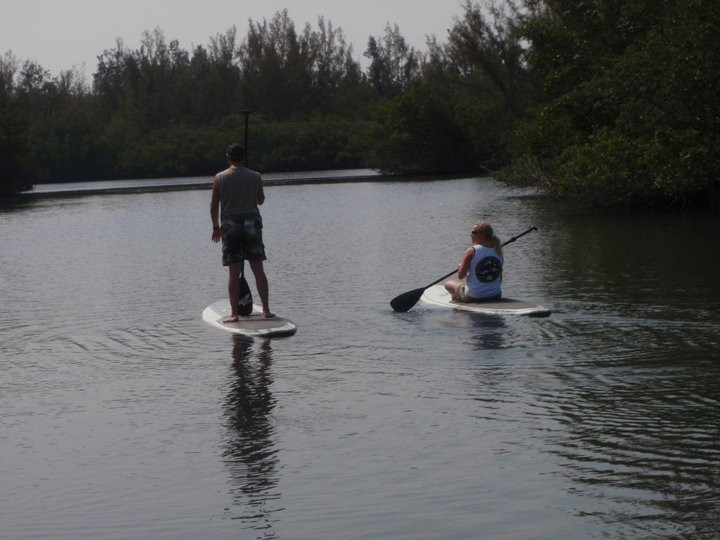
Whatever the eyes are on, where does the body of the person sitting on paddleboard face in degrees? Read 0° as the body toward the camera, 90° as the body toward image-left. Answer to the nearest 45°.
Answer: approximately 135°

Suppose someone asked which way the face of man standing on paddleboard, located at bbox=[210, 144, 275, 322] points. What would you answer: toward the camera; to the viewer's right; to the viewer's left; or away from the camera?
away from the camera

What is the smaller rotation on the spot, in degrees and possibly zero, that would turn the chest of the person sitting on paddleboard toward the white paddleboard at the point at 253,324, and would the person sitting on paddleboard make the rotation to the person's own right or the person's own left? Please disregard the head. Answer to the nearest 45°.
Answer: approximately 90° to the person's own left

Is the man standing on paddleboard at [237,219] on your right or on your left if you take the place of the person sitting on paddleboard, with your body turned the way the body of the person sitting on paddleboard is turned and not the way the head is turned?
on your left

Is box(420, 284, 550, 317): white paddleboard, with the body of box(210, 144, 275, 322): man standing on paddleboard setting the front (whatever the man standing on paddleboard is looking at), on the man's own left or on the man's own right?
on the man's own right

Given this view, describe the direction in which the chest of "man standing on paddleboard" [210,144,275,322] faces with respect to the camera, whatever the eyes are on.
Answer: away from the camera

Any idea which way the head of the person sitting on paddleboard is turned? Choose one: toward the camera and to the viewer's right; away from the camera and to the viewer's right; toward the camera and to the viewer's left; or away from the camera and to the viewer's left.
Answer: away from the camera and to the viewer's left
